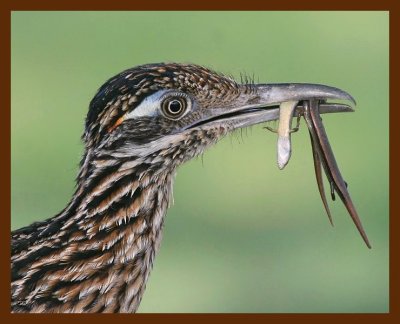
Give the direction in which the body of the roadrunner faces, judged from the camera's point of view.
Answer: to the viewer's right
